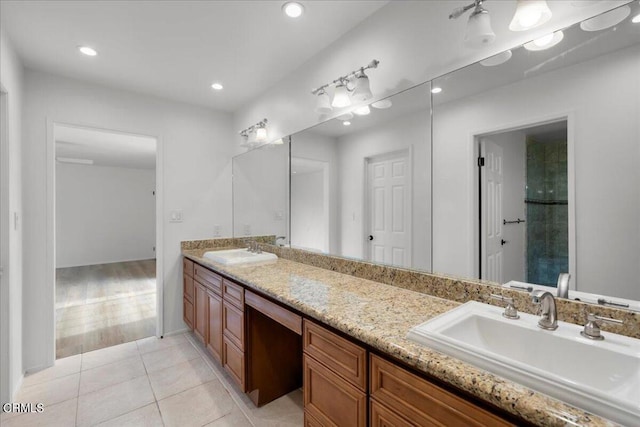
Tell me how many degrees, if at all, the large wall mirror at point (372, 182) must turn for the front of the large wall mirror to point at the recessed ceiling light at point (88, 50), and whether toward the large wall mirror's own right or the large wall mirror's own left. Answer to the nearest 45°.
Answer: approximately 45° to the large wall mirror's own right

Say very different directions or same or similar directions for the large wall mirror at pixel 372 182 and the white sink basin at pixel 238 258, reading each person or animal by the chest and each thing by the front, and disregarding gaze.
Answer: same or similar directions

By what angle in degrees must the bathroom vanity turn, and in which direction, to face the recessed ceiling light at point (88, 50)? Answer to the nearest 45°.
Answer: approximately 45° to its right

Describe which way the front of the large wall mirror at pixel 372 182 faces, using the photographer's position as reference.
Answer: facing the viewer and to the left of the viewer

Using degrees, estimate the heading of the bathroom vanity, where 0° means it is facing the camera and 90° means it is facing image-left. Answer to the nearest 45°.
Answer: approximately 45°

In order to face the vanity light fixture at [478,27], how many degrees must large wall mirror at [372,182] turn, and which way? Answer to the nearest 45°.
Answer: approximately 90° to its left
